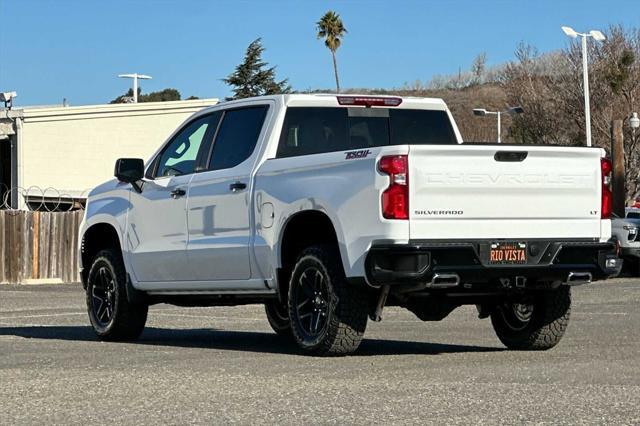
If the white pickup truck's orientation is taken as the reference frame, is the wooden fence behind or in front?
in front

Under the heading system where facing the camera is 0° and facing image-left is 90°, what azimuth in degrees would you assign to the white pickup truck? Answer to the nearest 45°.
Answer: approximately 135°

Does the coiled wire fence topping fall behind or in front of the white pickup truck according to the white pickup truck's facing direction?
in front

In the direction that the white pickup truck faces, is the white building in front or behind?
in front
